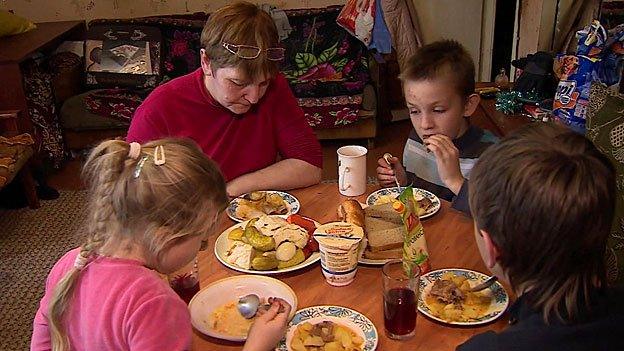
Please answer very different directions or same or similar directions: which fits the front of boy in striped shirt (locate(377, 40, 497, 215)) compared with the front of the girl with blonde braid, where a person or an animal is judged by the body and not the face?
very different directions

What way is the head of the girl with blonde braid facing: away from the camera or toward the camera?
away from the camera

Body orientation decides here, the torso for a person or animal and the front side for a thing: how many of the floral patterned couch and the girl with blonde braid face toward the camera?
1

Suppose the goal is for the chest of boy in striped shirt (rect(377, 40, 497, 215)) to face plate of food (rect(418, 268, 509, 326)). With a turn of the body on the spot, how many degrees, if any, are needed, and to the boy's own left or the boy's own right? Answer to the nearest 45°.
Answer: approximately 45° to the boy's own left

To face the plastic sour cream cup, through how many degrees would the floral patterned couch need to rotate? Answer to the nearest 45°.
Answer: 0° — it already faces it

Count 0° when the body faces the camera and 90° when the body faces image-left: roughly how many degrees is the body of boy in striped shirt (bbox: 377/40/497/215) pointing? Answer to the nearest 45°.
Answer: approximately 45°

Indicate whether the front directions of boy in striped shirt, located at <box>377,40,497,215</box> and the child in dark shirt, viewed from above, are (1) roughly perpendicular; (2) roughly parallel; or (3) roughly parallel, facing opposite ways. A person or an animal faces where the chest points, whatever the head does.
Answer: roughly perpendicular

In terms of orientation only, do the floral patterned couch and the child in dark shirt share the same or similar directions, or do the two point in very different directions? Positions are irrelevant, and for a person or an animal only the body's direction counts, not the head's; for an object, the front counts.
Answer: very different directions

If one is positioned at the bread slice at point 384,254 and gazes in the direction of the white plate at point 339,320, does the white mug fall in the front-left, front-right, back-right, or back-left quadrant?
back-right

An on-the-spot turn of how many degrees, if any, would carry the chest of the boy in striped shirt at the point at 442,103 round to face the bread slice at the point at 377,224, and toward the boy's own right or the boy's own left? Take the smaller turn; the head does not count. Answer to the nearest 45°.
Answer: approximately 45° to the boy's own left

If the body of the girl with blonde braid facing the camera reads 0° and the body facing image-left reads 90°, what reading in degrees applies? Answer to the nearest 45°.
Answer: approximately 225°

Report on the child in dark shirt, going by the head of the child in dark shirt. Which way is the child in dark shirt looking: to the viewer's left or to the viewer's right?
to the viewer's left

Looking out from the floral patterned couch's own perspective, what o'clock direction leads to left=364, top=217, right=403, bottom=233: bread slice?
The bread slice is roughly at 12 o'clock from the floral patterned couch.
